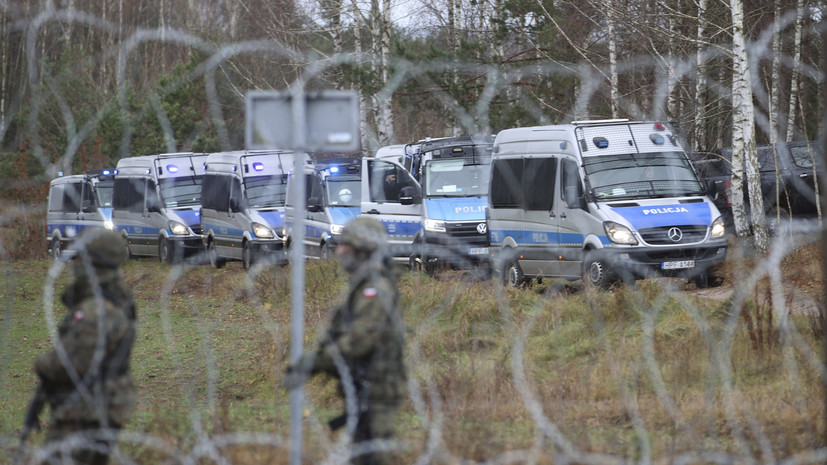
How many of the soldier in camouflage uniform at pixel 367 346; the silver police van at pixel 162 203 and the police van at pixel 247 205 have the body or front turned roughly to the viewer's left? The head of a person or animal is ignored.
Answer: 1

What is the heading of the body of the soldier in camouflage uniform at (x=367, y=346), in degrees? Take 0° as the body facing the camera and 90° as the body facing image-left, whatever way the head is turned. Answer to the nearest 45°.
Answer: approximately 90°

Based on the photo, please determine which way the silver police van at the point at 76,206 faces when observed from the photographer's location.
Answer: facing the viewer and to the right of the viewer

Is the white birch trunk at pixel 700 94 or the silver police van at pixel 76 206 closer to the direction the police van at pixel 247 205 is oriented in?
the white birch trunk

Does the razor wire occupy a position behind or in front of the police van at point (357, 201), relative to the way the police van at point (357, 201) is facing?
in front

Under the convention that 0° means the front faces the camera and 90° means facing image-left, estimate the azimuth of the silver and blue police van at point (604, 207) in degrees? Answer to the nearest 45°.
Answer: approximately 315°

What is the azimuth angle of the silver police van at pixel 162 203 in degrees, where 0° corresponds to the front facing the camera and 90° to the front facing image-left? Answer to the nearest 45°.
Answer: approximately 315°

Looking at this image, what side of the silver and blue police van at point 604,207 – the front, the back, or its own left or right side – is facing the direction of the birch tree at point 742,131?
left

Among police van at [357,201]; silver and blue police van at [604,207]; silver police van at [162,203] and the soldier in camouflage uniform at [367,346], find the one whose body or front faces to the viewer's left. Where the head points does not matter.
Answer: the soldier in camouflage uniform

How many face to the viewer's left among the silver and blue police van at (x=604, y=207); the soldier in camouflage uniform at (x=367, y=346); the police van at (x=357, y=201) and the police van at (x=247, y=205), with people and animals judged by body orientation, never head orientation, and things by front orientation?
1
